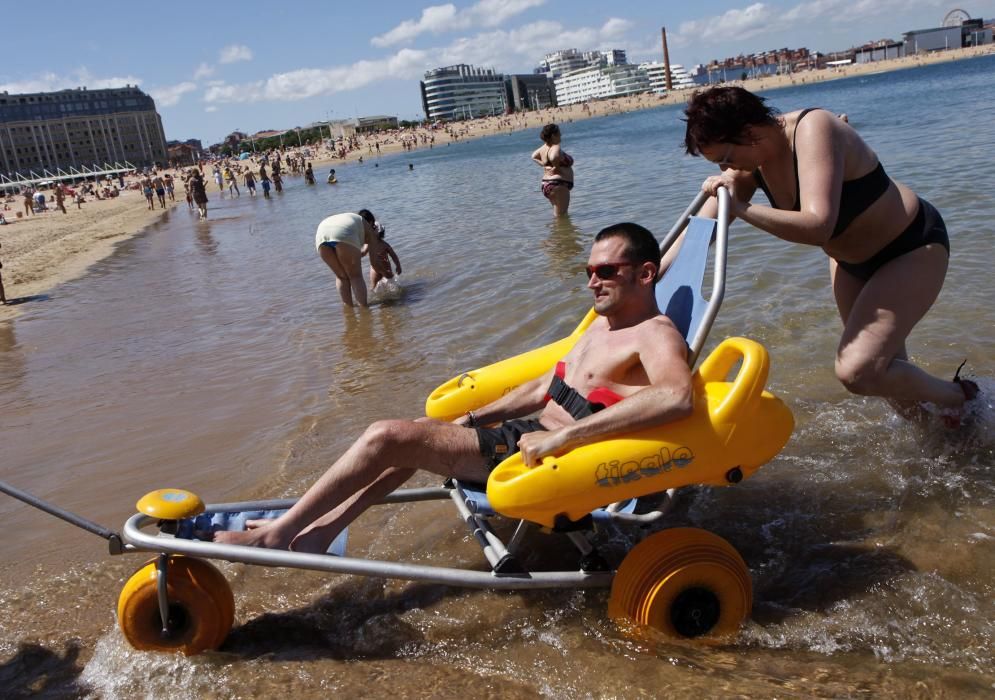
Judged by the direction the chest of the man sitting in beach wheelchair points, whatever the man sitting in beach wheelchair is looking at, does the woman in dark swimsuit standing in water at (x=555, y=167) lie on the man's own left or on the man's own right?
on the man's own right

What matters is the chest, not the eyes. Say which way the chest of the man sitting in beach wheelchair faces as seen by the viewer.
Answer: to the viewer's left

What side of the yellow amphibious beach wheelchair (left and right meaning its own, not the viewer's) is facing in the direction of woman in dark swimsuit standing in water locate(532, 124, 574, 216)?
right

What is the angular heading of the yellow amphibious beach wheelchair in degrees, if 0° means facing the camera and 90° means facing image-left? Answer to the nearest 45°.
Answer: approximately 90°

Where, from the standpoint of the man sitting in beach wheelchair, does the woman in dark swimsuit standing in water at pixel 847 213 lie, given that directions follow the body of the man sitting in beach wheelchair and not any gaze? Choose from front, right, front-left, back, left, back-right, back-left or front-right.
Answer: back
